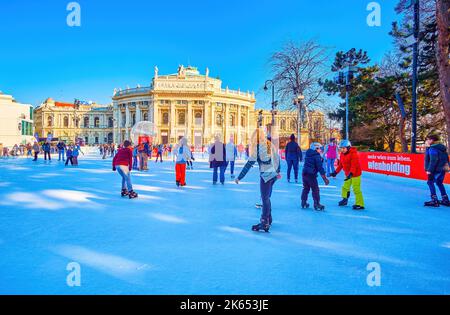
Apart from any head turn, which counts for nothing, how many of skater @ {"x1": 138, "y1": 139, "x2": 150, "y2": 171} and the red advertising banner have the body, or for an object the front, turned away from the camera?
1

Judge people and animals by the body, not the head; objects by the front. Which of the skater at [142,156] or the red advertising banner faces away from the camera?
the skater

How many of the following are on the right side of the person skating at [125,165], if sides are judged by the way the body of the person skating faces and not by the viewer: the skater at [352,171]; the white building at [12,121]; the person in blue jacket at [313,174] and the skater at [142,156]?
2

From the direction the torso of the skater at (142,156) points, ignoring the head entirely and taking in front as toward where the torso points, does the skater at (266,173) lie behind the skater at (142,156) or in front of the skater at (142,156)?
behind

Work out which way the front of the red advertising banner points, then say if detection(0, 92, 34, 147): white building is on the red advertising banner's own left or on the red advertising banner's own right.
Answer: on the red advertising banner's own right

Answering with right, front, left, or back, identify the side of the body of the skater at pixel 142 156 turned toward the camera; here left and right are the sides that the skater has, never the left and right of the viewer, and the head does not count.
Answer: back
